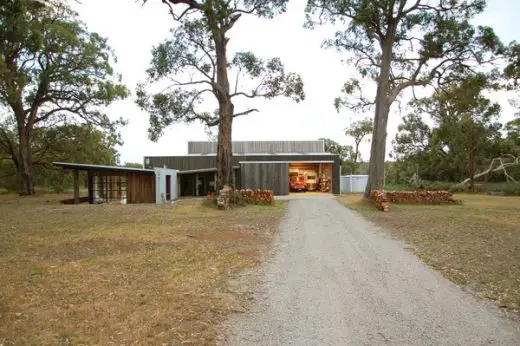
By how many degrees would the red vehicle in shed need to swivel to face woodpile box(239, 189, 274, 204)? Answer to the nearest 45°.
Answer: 0° — it already faces it

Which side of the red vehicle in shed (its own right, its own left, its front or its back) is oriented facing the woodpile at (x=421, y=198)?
front

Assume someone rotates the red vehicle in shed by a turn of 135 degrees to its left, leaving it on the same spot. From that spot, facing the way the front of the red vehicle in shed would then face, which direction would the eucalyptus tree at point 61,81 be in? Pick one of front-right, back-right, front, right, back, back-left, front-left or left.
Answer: back

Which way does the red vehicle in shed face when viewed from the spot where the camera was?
facing the viewer

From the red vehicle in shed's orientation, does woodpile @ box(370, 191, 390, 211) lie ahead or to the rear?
ahead

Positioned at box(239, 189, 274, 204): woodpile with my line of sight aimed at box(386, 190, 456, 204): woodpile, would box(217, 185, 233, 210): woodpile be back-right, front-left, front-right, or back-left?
back-right

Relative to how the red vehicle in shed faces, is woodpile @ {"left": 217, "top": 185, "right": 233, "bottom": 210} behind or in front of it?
in front
